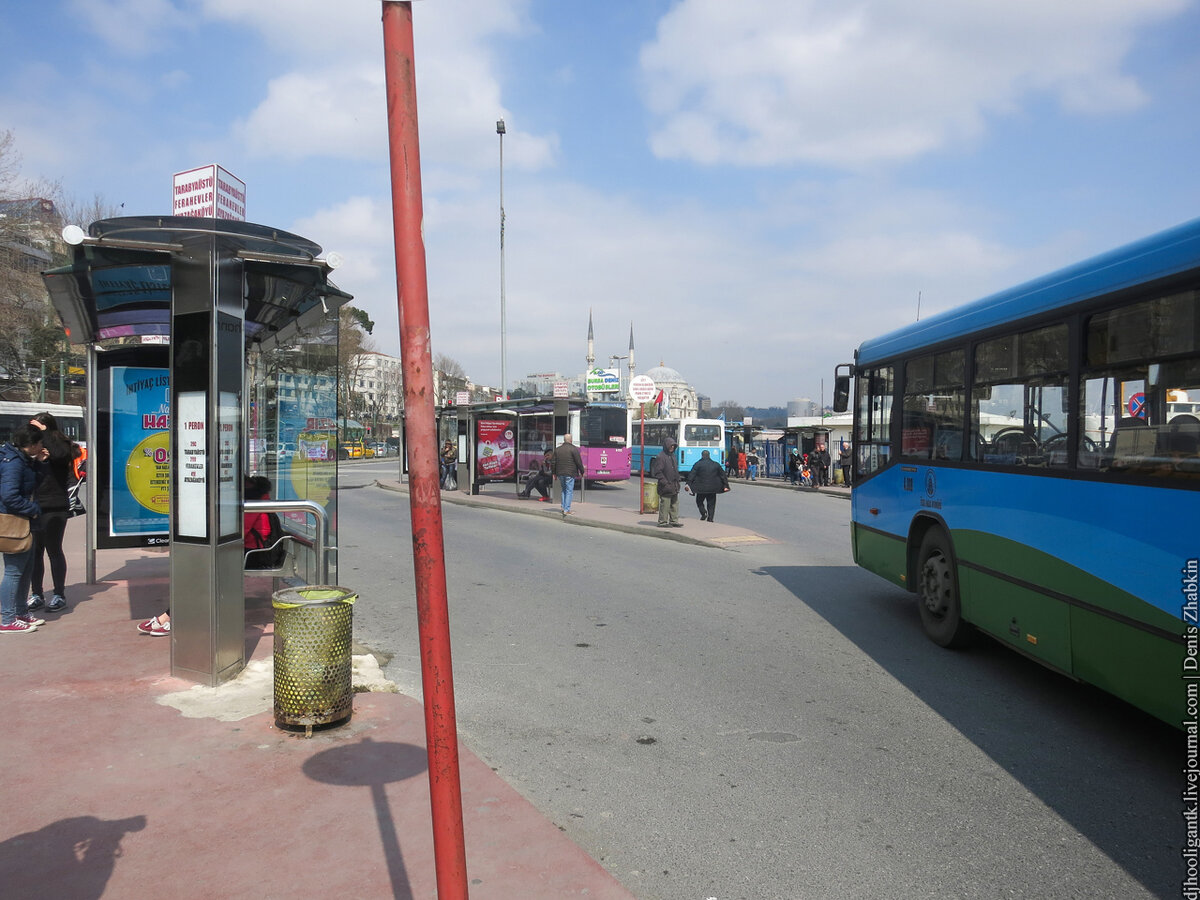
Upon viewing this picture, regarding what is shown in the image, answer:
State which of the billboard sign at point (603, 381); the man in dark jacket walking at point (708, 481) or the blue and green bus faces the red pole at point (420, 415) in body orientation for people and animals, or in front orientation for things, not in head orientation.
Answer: the billboard sign

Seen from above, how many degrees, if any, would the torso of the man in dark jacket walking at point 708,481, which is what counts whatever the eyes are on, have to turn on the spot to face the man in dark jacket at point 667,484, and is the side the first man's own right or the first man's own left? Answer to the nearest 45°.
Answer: approximately 135° to the first man's own left

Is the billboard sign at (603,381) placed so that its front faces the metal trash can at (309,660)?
yes

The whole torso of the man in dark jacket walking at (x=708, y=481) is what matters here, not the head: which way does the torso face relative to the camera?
away from the camera

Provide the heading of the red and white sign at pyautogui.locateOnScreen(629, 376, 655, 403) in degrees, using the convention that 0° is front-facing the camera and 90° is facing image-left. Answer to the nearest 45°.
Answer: approximately 0°

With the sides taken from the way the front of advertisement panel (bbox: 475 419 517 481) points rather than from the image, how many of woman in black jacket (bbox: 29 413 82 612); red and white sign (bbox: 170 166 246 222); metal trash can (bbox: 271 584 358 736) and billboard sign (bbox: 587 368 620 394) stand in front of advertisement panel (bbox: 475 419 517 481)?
3

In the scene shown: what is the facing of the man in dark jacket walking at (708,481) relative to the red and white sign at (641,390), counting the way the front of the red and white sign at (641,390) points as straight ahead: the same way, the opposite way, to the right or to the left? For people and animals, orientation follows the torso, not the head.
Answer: the opposite way

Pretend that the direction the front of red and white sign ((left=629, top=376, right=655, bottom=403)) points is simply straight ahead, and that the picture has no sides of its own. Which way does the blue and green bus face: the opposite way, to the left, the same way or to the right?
the opposite way

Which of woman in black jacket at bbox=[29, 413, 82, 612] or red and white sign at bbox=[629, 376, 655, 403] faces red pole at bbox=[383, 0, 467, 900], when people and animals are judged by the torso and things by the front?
the red and white sign
